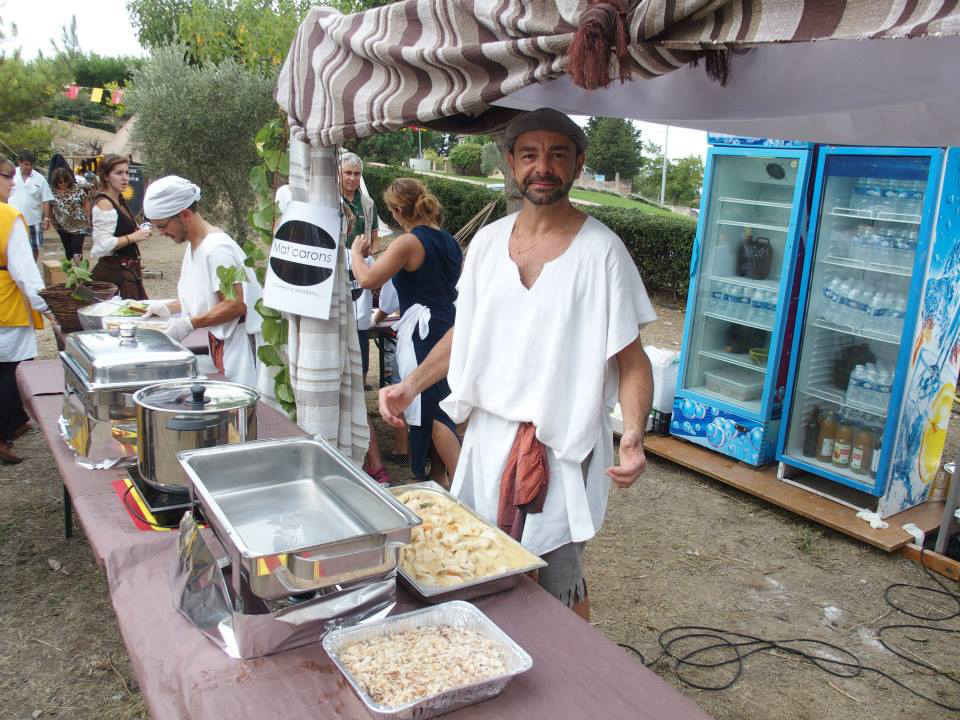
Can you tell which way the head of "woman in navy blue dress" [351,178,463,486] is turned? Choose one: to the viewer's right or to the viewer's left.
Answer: to the viewer's left

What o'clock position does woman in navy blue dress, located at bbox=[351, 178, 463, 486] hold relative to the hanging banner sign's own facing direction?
The woman in navy blue dress is roughly at 7 o'clock from the hanging banner sign.

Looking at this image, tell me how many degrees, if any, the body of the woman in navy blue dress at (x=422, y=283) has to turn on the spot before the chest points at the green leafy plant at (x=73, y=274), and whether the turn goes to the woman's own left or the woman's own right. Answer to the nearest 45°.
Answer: approximately 45° to the woman's own left

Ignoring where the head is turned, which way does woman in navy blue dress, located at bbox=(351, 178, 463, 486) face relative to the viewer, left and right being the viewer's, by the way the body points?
facing away from the viewer and to the left of the viewer

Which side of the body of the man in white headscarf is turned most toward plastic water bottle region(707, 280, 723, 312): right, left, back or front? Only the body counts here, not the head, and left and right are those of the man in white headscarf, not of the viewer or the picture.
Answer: back

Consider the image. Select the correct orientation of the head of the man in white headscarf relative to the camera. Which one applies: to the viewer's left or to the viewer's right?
to the viewer's left

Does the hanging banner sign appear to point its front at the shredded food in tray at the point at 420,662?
yes

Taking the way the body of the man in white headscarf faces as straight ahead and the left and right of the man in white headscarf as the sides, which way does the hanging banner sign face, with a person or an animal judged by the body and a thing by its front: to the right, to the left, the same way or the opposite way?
to the left

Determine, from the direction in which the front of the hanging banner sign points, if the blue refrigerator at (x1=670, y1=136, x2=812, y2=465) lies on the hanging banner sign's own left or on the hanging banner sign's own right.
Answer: on the hanging banner sign's own left

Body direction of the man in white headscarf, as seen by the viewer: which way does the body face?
to the viewer's left

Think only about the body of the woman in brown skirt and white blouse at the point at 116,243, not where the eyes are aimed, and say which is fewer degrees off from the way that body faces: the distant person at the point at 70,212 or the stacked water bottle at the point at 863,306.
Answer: the stacked water bottle
